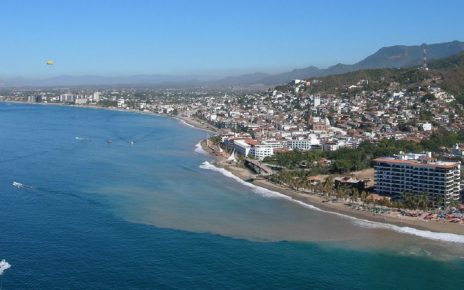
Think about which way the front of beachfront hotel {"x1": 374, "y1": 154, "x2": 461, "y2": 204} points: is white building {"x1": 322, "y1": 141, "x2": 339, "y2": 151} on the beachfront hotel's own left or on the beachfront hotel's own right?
on the beachfront hotel's own right

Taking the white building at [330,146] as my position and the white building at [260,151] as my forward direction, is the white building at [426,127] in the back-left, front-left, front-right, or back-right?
back-right

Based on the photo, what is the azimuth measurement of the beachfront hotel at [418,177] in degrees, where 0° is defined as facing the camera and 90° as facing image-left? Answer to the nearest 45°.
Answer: approximately 45°

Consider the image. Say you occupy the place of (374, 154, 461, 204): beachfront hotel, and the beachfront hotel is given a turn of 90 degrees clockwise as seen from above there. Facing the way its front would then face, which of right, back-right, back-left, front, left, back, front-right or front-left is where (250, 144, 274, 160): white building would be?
front

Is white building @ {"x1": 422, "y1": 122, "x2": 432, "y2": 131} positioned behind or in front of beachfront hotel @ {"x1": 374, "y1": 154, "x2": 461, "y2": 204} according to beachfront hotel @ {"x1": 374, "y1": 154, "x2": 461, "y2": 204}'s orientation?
behind

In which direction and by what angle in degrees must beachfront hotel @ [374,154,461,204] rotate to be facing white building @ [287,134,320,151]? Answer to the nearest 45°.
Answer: approximately 90° to its right

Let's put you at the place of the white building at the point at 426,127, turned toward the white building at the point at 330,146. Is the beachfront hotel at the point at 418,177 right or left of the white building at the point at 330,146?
left

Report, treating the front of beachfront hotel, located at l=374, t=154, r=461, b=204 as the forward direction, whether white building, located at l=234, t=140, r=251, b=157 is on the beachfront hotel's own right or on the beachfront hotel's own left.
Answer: on the beachfront hotel's own right
